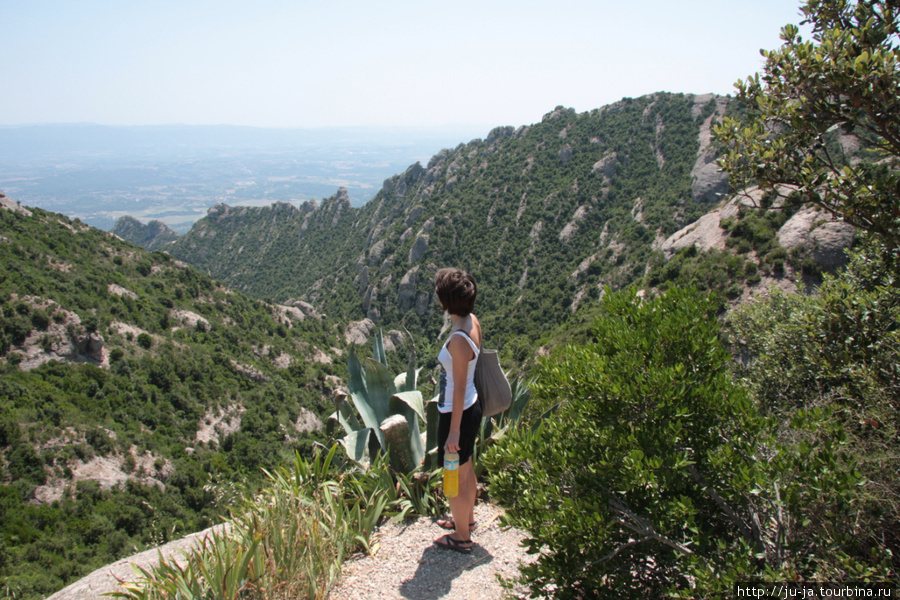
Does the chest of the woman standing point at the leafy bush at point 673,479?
no

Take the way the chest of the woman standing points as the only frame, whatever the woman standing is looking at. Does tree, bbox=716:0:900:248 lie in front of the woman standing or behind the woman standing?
behind

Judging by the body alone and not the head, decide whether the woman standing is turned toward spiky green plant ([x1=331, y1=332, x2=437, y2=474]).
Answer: no

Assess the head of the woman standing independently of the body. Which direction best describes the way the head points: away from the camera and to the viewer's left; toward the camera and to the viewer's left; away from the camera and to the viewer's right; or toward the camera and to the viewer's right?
away from the camera and to the viewer's left

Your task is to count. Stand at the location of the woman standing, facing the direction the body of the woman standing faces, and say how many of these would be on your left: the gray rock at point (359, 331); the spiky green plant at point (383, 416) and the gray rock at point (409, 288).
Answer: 0
